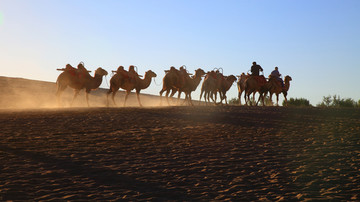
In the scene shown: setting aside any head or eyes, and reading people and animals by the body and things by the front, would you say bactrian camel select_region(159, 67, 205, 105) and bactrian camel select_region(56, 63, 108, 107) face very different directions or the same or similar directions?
same or similar directions

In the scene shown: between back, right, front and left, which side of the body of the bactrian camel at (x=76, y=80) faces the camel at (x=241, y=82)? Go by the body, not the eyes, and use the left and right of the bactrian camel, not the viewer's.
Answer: front

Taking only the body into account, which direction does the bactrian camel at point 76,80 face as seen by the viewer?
to the viewer's right

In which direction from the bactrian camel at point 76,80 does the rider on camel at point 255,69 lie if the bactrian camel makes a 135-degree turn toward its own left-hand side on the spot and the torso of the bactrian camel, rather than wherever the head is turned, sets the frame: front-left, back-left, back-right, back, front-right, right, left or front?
back-right

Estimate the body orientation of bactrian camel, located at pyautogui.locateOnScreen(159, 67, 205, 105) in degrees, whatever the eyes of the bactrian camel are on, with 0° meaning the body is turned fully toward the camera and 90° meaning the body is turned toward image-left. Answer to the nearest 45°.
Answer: approximately 270°

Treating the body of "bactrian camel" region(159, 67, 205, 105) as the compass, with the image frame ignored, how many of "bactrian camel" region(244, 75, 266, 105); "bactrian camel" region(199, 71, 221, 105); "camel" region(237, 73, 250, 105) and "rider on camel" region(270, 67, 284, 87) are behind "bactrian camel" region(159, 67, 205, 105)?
0

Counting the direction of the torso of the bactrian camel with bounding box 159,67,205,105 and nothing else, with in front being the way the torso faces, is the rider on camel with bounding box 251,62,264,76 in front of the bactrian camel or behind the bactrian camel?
in front

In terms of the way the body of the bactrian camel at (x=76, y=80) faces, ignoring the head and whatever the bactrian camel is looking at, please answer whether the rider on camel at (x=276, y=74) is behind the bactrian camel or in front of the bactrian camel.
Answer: in front

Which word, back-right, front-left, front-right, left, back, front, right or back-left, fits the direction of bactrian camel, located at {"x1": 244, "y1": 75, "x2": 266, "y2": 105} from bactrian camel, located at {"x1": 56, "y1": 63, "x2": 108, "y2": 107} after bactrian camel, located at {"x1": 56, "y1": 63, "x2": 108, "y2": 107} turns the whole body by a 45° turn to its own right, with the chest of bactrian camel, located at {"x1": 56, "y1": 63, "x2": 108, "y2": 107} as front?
front-left

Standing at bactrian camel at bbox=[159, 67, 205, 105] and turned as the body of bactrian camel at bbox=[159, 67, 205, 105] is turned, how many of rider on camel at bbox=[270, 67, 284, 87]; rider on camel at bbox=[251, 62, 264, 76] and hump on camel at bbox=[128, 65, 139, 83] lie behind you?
1
